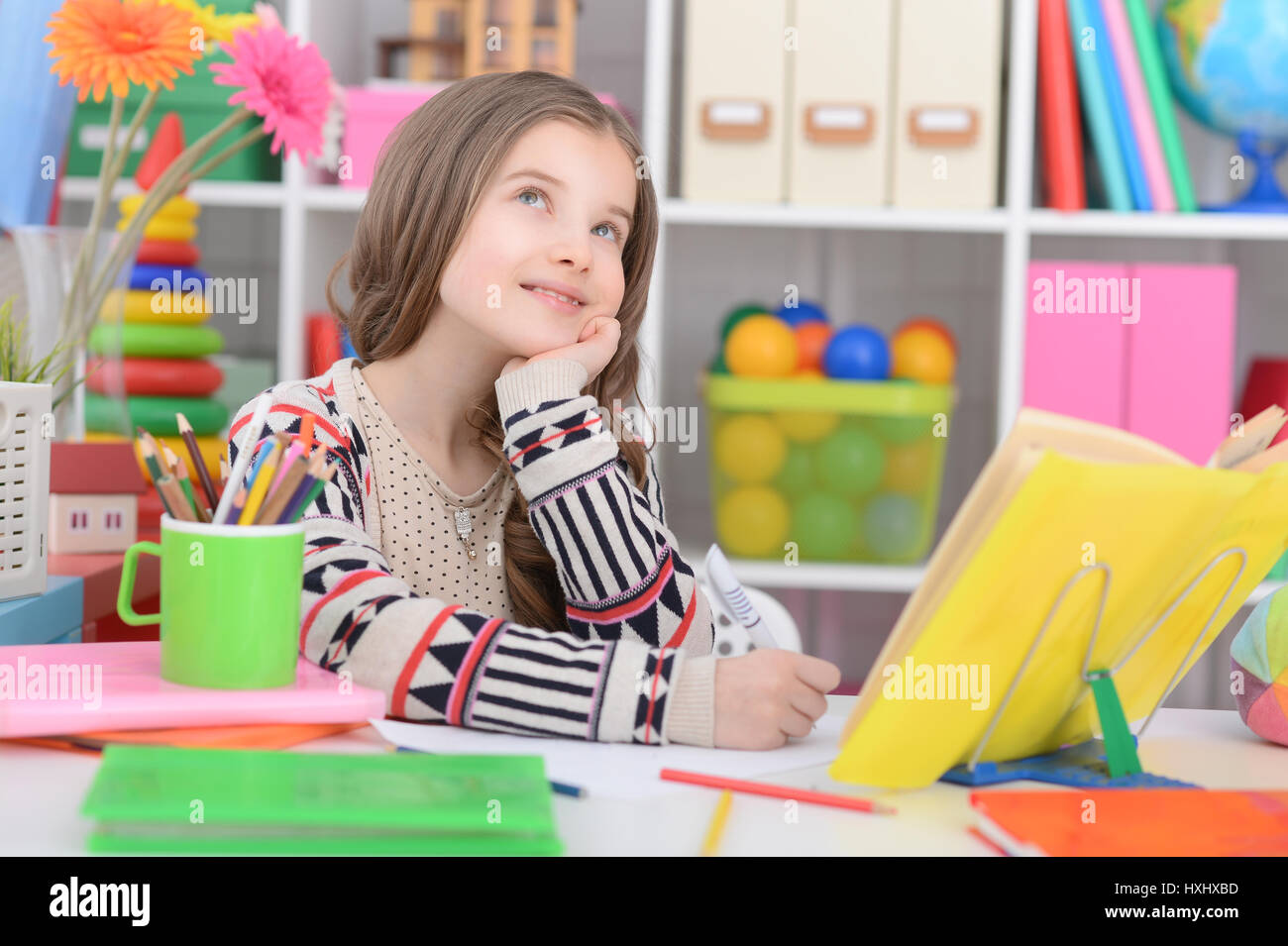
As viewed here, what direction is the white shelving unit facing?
toward the camera

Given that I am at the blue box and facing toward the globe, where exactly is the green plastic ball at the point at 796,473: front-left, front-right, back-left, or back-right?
front-left

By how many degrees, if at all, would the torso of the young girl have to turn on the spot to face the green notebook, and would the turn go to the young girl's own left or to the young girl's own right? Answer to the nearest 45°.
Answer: approximately 45° to the young girl's own right

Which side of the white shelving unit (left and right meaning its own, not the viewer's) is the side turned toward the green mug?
front

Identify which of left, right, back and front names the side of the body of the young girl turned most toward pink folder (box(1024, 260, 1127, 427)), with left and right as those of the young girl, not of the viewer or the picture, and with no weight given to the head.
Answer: left

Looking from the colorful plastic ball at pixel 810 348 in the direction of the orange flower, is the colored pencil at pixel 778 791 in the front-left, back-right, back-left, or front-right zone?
front-left

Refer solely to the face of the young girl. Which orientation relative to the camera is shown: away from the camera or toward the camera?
toward the camera

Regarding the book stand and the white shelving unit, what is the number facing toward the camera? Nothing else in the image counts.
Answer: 1

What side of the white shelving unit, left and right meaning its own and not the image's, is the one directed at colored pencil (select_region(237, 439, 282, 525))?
front

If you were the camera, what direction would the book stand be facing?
facing away from the viewer and to the left of the viewer
